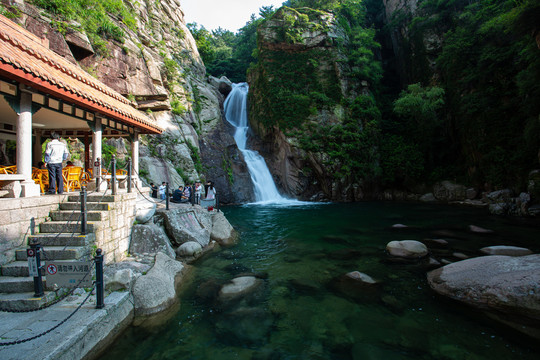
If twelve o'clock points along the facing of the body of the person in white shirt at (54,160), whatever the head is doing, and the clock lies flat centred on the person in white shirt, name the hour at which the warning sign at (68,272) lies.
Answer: The warning sign is roughly at 6 o'clock from the person in white shirt.

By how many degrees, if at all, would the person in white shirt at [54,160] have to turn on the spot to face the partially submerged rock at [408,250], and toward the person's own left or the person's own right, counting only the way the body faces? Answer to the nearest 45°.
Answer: approximately 135° to the person's own right

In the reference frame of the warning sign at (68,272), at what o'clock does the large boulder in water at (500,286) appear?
The large boulder in water is roughly at 10 o'clock from the warning sign.

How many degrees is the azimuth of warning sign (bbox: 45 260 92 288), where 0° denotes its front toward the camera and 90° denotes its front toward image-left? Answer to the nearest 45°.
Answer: approximately 0°

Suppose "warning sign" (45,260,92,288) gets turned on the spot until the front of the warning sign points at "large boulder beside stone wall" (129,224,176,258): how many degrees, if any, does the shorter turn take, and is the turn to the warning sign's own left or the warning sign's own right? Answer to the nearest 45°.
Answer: approximately 135° to the warning sign's own left

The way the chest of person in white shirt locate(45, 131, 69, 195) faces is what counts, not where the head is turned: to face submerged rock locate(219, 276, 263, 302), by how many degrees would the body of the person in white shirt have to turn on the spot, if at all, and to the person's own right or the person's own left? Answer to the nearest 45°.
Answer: approximately 135° to the person's own right

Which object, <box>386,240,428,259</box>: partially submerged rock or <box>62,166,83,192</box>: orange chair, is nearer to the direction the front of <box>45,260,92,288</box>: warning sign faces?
the partially submerged rock

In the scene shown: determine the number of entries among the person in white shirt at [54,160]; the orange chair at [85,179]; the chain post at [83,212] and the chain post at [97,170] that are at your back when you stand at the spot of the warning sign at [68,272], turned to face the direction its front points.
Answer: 4

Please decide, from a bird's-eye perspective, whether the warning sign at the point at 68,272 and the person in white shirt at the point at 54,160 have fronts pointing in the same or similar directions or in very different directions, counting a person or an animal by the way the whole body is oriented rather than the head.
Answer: very different directions

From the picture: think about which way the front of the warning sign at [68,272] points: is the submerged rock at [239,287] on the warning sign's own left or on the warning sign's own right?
on the warning sign's own left

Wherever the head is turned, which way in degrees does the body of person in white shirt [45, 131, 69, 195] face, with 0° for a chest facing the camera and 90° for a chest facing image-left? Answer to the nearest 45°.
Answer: approximately 180°

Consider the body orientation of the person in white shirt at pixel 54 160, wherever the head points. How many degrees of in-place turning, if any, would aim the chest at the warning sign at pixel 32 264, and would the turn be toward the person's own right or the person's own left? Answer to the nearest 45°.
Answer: approximately 180°

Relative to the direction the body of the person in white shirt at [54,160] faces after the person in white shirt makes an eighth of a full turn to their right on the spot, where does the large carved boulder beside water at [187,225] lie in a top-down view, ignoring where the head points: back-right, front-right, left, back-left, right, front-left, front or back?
front-right

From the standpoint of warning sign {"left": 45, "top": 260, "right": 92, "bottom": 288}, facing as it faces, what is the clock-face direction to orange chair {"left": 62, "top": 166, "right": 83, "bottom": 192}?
The orange chair is roughly at 6 o'clock from the warning sign.

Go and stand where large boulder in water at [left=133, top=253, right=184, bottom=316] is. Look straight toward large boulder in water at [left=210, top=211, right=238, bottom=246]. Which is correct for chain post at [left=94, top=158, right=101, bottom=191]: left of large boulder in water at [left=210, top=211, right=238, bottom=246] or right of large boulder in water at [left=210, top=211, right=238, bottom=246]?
left

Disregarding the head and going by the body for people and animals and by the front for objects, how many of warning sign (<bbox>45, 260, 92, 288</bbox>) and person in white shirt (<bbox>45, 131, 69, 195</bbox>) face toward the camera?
1
